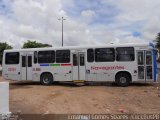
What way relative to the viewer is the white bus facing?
to the viewer's right
